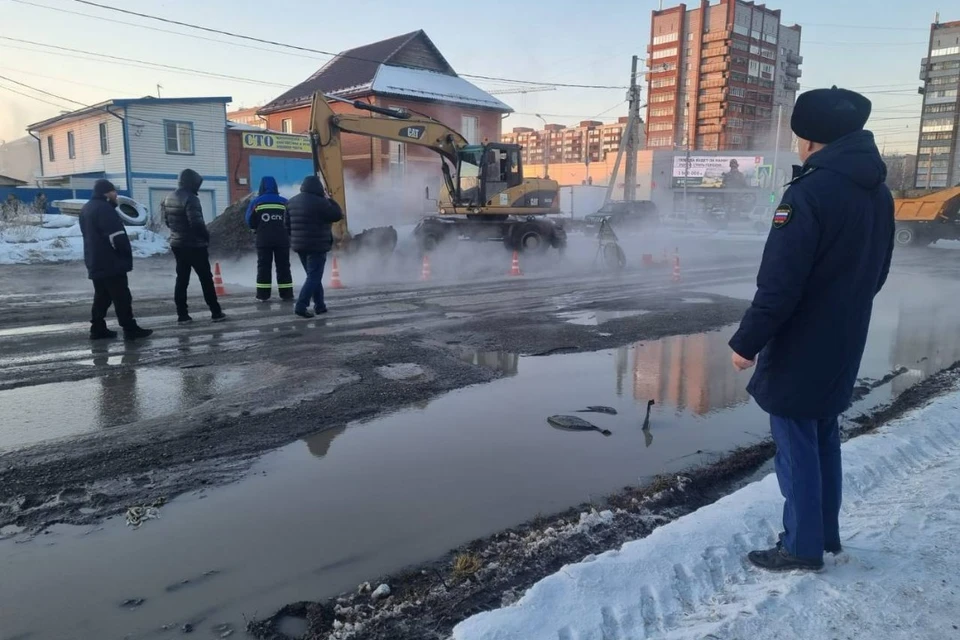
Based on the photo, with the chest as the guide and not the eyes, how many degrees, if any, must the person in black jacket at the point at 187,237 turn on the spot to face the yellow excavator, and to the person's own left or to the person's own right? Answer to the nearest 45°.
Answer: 0° — they already face it

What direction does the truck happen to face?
to the viewer's right

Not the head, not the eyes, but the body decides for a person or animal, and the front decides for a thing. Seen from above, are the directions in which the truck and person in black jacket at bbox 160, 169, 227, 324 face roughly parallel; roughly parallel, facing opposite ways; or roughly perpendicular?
roughly perpendicular

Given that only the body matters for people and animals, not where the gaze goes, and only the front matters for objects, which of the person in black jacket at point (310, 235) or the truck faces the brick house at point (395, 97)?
the person in black jacket

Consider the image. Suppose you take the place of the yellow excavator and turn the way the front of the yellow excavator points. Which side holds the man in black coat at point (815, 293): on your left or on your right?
on your left

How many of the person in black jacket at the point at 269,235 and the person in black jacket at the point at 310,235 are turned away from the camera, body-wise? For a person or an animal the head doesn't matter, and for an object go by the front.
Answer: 2

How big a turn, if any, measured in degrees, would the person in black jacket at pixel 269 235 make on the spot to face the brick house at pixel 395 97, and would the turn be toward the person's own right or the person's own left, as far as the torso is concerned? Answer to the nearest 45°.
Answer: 0° — they already face it

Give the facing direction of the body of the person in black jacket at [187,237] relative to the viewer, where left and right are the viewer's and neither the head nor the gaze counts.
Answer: facing away from the viewer and to the right of the viewer

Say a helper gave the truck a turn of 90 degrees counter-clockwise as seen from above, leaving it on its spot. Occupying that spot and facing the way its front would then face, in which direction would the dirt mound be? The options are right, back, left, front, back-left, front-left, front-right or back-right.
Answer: back-left

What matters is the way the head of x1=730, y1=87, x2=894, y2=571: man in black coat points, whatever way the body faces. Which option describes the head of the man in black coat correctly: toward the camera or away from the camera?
away from the camera

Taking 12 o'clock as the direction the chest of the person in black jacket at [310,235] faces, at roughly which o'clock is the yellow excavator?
The yellow excavator is roughly at 1 o'clock from the person in black jacket.

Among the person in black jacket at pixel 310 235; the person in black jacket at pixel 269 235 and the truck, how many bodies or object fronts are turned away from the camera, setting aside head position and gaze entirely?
2

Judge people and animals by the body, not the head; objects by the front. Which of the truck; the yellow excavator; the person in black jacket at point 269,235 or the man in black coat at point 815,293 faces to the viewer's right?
the truck
